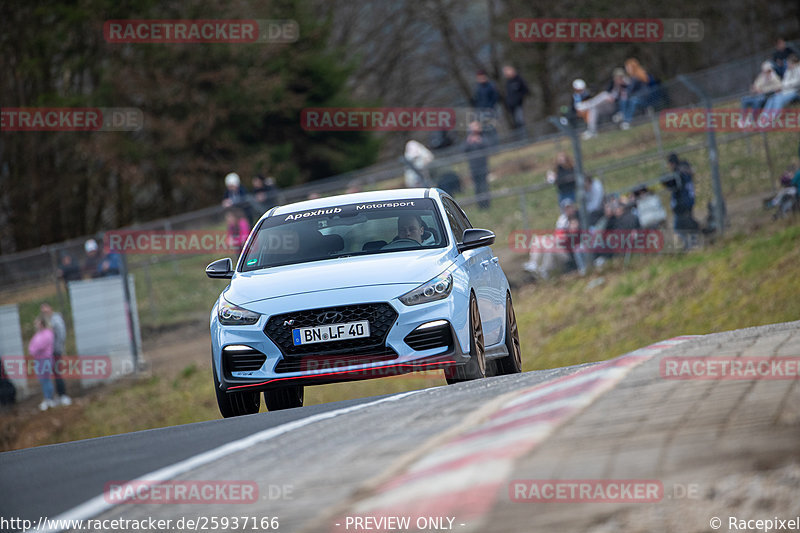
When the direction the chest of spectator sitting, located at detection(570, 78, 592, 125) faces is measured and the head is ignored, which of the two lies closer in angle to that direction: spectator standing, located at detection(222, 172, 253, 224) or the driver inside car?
the driver inside car

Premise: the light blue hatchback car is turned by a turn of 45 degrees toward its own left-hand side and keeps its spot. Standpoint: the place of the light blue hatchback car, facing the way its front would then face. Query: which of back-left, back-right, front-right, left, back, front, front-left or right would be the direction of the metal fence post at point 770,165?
left

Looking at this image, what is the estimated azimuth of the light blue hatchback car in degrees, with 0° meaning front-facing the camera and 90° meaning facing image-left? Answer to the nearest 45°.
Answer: approximately 0°

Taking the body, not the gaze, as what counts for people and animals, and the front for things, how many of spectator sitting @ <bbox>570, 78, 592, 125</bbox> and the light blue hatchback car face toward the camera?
2

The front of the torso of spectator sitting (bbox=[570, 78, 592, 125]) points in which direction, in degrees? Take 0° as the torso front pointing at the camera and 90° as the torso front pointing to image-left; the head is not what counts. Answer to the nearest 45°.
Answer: approximately 0°
